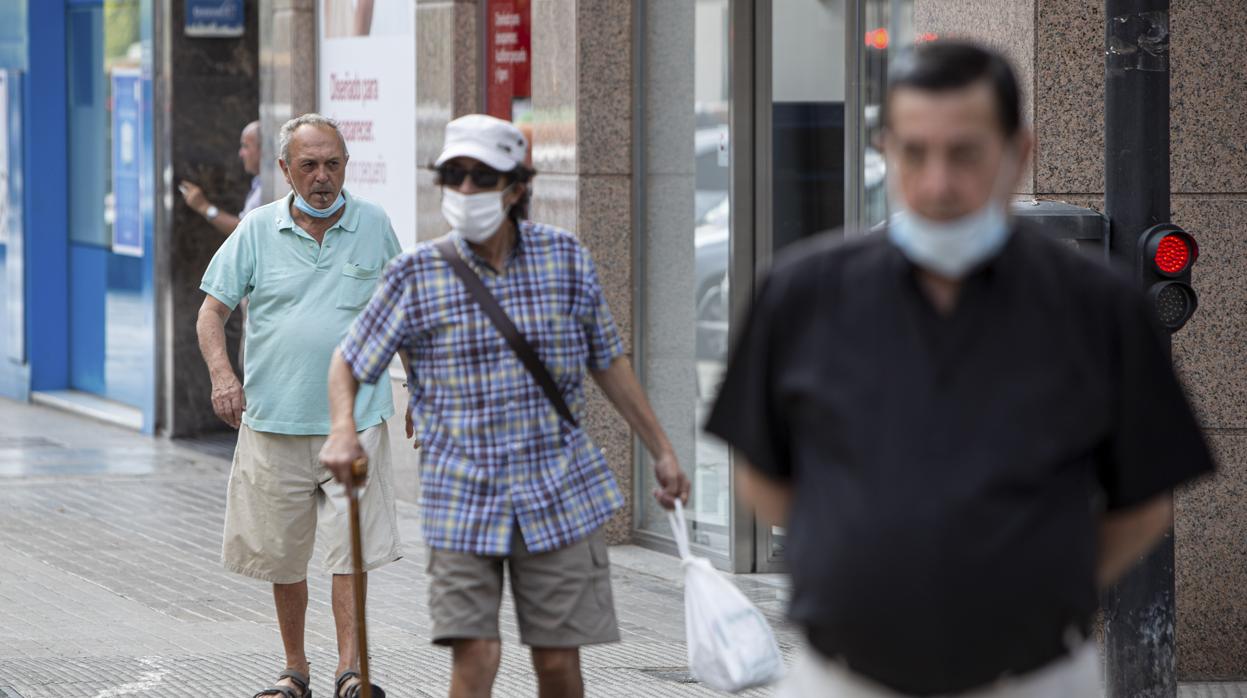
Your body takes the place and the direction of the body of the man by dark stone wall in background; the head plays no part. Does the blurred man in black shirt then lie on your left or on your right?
on your left

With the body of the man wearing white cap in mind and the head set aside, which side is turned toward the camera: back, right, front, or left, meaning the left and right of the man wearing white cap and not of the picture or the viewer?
front

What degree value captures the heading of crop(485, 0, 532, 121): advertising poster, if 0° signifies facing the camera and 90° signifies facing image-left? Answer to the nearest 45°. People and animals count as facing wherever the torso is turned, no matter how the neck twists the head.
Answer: approximately 45°

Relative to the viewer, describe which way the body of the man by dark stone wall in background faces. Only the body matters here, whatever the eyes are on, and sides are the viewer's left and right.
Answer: facing to the left of the viewer

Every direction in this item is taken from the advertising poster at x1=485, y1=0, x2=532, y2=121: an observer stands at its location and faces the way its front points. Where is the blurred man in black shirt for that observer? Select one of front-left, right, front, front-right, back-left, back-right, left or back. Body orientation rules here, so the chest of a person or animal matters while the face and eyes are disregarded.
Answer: front-left

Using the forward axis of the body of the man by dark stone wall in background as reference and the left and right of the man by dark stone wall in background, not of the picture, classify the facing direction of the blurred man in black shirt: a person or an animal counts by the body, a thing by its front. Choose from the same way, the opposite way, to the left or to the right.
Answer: to the left

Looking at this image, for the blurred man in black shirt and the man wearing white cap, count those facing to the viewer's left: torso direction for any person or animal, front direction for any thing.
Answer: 0

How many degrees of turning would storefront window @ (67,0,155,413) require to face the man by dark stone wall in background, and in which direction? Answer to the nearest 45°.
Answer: approximately 45° to its left

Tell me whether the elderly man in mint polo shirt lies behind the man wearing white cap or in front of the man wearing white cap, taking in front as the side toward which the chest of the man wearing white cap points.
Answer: behind

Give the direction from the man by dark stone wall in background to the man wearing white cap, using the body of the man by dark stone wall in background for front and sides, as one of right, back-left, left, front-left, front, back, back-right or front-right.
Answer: left

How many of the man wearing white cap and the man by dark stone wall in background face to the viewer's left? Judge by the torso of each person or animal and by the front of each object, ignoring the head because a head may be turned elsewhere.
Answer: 1

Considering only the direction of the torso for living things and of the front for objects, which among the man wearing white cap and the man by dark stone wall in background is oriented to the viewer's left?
the man by dark stone wall in background

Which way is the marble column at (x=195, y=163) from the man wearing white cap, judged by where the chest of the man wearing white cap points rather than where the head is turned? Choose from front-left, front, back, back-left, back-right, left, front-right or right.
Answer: back

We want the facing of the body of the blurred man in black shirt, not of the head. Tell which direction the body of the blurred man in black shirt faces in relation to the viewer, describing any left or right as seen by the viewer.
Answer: facing the viewer
